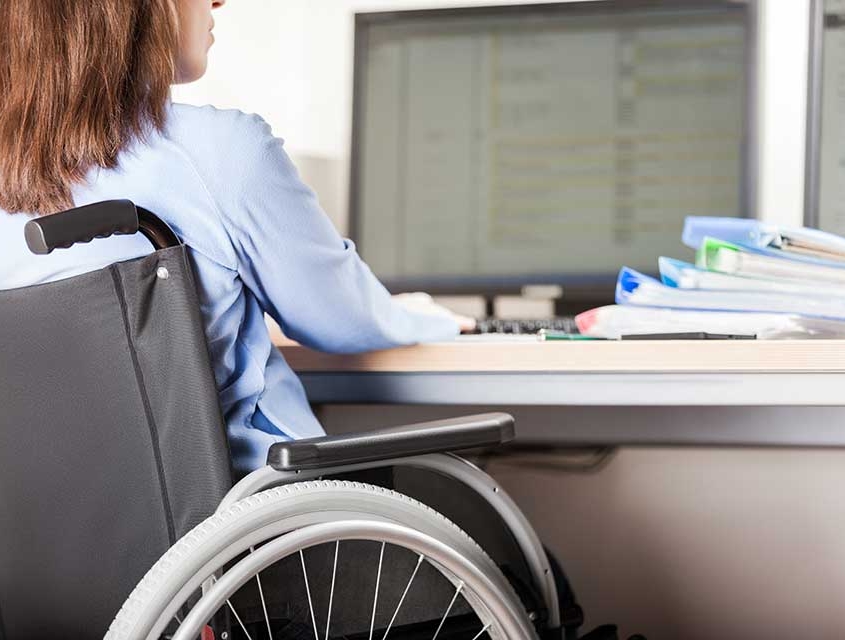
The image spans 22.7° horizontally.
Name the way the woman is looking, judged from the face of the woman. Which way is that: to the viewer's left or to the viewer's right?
to the viewer's right

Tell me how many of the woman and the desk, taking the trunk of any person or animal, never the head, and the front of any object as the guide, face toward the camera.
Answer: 1

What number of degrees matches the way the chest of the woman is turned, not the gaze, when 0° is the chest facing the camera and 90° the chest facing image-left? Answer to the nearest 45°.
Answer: approximately 225°

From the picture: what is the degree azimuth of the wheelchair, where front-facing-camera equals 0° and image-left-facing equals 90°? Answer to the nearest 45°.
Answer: approximately 225°
